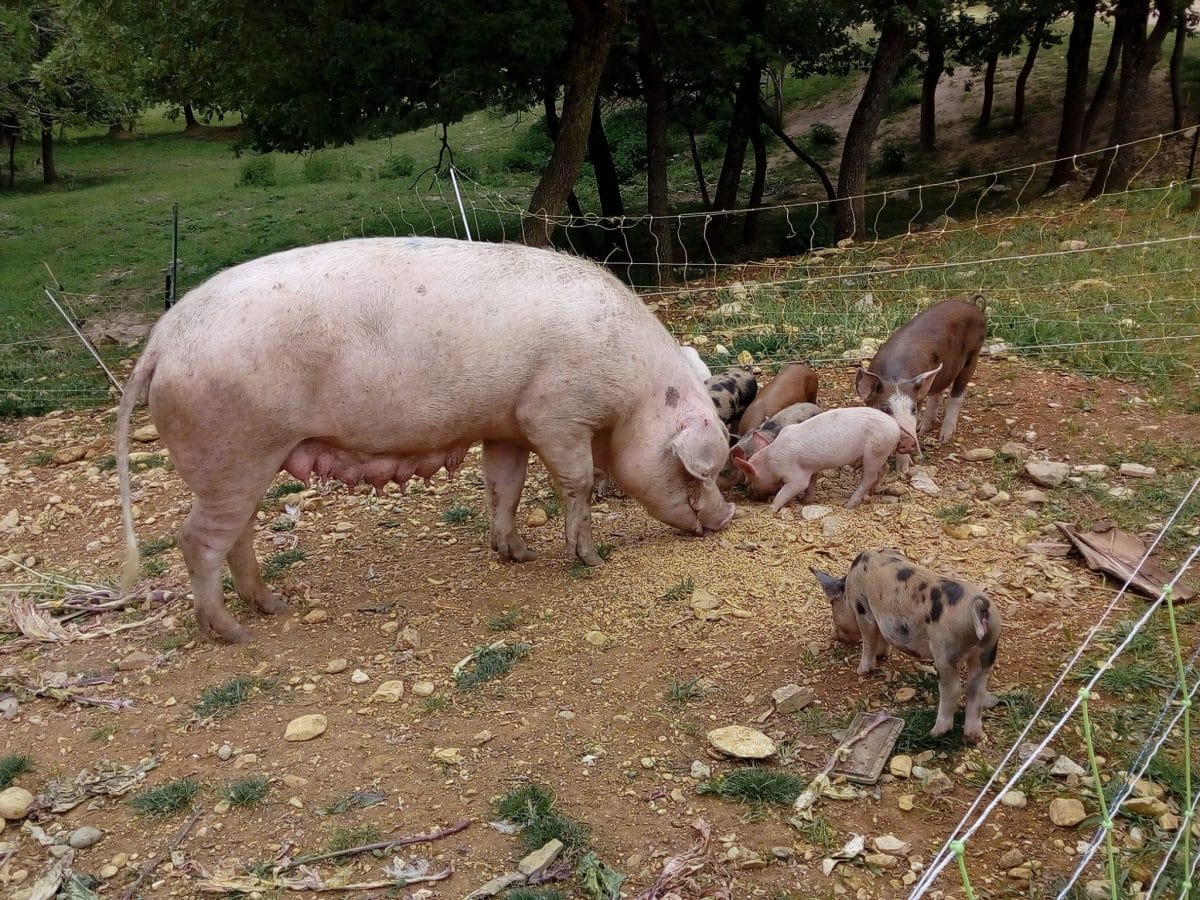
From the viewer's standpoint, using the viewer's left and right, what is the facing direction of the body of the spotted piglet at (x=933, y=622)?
facing away from the viewer and to the left of the viewer

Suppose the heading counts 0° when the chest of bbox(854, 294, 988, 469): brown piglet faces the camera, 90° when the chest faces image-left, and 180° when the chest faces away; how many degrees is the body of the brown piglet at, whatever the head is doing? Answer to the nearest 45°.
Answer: approximately 45°

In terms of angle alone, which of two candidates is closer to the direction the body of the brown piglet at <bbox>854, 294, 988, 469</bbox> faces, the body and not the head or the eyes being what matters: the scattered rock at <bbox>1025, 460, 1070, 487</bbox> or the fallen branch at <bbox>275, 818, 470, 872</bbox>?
the fallen branch

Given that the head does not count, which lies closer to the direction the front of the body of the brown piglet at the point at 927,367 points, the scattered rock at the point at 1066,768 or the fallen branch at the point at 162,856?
the fallen branch

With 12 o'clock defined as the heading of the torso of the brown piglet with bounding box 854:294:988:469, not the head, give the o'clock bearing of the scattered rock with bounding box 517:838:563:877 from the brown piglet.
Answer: The scattered rock is roughly at 11 o'clock from the brown piglet.

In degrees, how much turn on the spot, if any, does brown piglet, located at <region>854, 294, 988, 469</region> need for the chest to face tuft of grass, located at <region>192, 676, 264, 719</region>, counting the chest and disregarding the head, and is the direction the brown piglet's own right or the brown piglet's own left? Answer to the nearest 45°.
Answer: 0° — it already faces it
